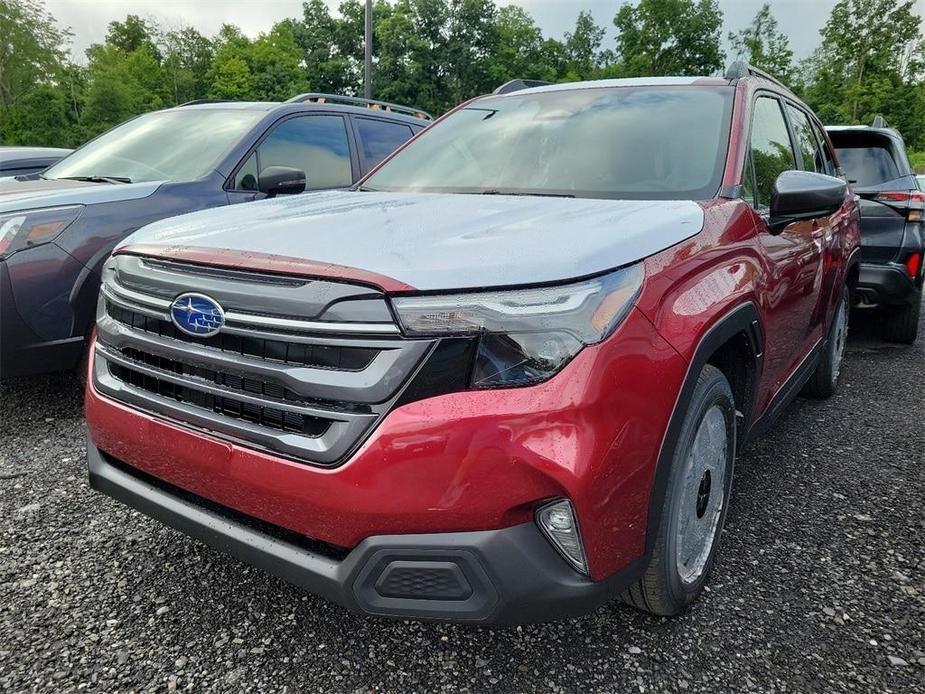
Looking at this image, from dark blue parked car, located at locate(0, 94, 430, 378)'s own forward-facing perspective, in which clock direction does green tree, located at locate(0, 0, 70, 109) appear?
The green tree is roughly at 4 o'clock from the dark blue parked car.

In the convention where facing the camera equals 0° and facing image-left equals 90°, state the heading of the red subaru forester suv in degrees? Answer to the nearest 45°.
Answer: approximately 45°

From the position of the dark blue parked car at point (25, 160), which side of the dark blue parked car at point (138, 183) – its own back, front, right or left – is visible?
right

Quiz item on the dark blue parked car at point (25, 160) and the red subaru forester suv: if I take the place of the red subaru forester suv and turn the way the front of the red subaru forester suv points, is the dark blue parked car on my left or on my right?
on my right

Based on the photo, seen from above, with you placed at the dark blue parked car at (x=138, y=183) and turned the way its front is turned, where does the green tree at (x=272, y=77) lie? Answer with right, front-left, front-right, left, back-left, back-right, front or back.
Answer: back-right

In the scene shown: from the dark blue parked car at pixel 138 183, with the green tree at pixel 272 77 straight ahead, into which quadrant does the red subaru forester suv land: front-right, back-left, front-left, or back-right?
back-right

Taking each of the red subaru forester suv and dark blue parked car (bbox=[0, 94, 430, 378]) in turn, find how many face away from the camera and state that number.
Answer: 0

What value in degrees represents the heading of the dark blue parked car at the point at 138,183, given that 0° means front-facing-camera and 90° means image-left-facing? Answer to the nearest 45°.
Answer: approximately 45°

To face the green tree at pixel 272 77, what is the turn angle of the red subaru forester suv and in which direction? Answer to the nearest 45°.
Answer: approximately 135° to its right

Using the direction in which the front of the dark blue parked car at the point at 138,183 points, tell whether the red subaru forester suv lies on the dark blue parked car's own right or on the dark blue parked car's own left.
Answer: on the dark blue parked car's own left
